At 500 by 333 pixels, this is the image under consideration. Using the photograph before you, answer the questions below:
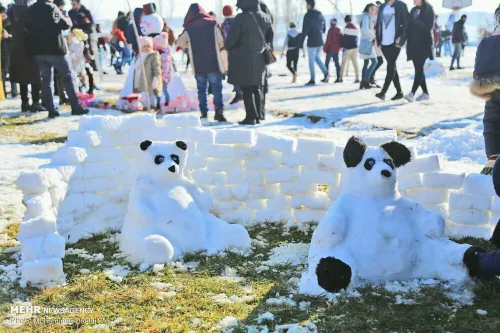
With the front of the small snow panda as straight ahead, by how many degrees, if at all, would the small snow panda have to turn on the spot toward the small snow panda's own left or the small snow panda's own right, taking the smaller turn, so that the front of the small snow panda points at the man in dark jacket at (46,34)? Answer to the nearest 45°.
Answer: approximately 135° to the small snow panda's own left

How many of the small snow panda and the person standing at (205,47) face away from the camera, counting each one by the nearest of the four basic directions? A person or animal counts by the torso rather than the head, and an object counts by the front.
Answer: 1

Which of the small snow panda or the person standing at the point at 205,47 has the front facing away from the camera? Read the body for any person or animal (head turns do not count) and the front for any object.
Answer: the person standing

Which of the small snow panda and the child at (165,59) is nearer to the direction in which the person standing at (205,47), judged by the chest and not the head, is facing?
the child

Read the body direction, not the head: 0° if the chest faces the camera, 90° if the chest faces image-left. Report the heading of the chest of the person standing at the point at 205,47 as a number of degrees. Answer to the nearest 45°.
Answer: approximately 180°

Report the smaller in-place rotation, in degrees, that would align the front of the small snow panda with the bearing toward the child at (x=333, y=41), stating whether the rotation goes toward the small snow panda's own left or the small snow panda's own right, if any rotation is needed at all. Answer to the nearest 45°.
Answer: approximately 135° to the small snow panda's own left

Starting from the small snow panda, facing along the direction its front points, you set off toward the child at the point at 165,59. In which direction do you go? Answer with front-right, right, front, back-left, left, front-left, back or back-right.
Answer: back-left
